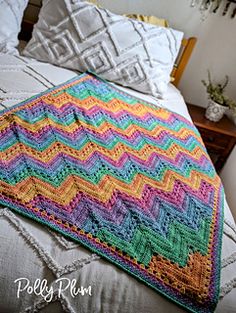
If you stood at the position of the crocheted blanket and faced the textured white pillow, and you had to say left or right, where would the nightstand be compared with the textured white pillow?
right

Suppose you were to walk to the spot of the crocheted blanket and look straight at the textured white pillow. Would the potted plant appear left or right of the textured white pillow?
right

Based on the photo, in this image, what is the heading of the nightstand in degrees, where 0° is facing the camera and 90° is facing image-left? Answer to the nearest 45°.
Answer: approximately 45°
